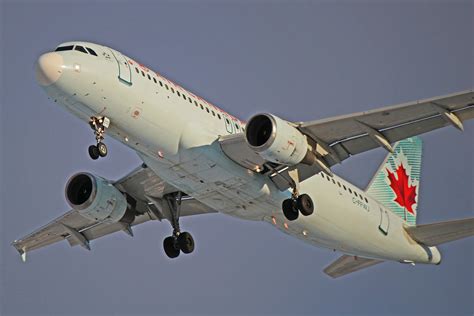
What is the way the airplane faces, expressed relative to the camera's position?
facing the viewer and to the left of the viewer
